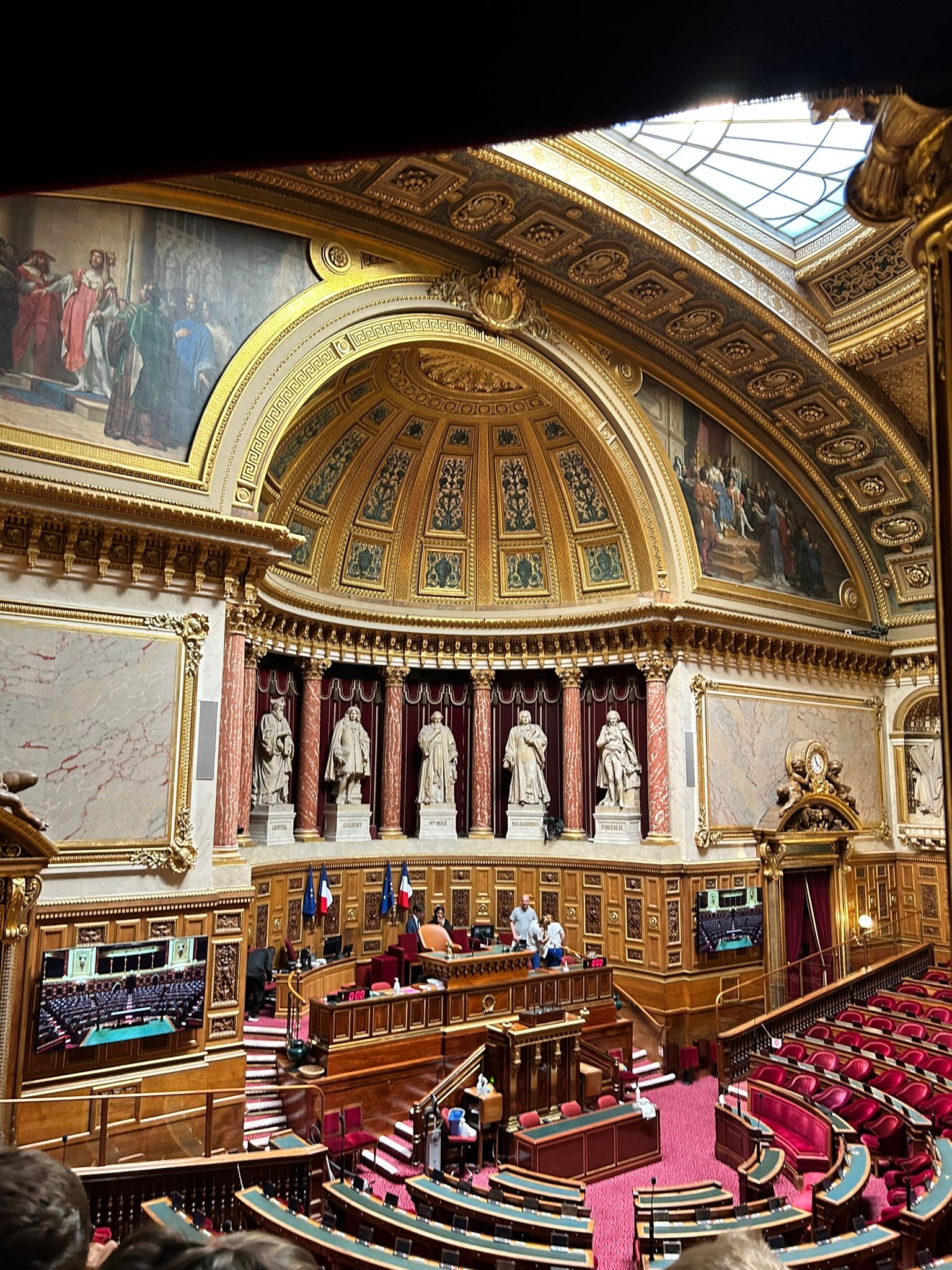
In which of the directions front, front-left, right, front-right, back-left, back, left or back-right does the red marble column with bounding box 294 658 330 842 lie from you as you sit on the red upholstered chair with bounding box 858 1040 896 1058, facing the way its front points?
front-right

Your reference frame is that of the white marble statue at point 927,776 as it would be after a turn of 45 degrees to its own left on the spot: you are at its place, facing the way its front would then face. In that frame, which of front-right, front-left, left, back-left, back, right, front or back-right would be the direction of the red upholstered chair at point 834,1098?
front

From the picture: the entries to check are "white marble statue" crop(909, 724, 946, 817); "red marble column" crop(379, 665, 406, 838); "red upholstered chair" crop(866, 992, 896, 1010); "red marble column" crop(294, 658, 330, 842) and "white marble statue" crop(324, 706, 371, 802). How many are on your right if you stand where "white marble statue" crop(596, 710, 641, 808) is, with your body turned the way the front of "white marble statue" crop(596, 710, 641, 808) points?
3

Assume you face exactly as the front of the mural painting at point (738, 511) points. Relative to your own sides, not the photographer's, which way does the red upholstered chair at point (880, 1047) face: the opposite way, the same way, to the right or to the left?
to the right

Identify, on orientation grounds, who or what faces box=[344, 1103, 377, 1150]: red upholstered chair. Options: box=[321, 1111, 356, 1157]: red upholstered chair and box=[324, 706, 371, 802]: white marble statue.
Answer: the white marble statue

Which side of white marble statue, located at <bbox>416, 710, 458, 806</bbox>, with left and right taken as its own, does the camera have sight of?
front

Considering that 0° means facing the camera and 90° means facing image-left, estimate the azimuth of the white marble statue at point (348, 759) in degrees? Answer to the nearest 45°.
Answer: approximately 0°

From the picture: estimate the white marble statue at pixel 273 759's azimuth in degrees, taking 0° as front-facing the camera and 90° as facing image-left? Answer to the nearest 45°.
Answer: approximately 315°

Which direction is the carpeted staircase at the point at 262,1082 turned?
toward the camera

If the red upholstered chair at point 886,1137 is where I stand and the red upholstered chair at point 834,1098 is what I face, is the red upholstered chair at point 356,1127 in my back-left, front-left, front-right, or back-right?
front-left

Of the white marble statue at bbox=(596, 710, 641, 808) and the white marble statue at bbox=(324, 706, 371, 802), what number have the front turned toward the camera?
2
